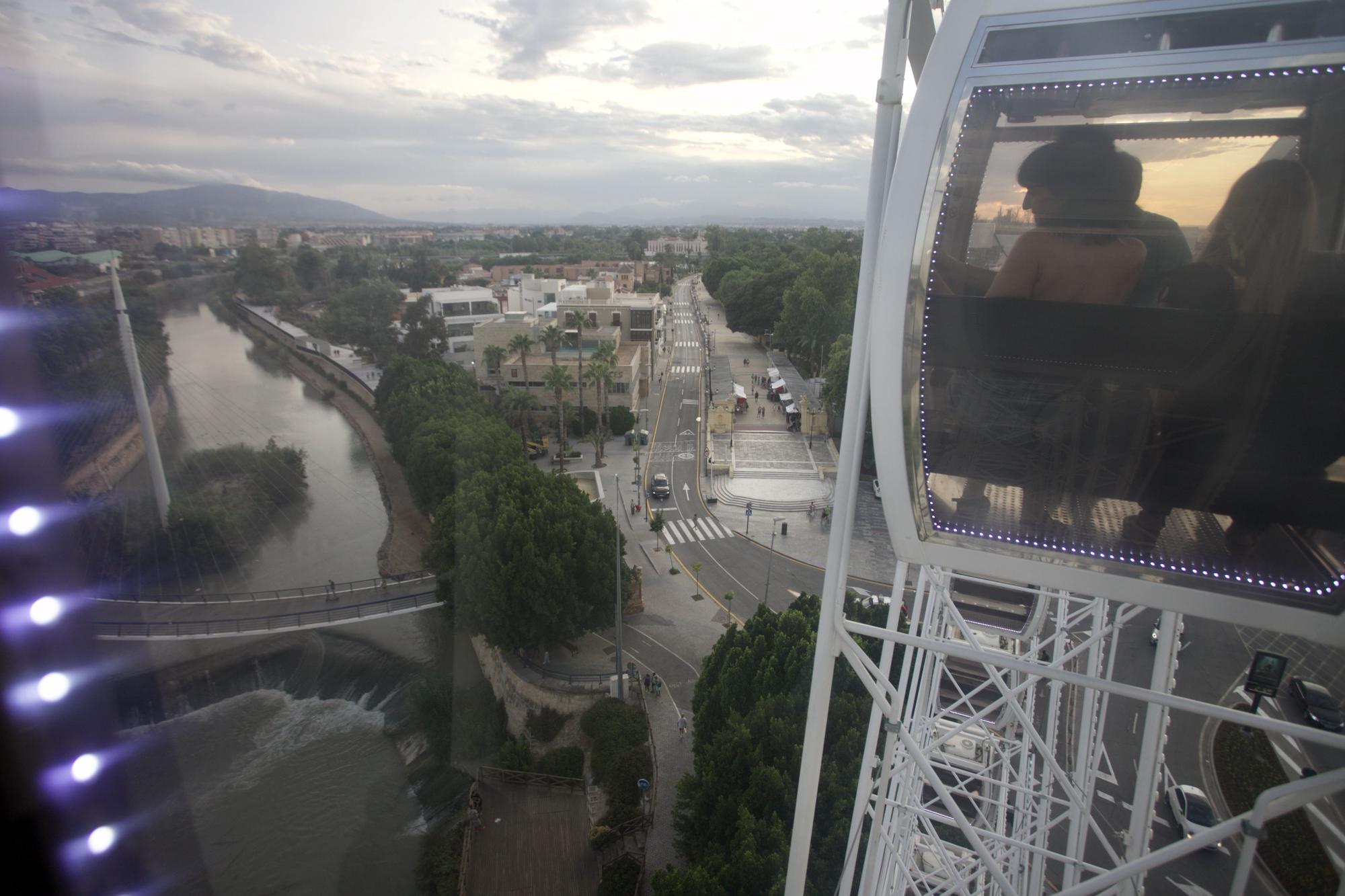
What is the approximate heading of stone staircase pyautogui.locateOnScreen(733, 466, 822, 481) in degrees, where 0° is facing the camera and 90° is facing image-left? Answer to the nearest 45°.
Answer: approximately 0°

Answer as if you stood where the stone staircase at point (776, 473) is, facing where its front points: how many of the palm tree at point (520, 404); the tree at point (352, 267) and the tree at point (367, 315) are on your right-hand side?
3

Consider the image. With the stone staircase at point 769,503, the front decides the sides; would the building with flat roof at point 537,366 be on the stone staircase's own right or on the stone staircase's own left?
on the stone staircase's own right

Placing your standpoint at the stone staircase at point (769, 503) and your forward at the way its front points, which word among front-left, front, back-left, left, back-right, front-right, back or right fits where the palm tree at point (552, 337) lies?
back-right

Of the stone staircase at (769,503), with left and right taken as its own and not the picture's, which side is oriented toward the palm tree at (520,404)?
right

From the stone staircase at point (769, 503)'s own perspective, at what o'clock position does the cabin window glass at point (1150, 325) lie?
The cabin window glass is roughly at 12 o'clock from the stone staircase.

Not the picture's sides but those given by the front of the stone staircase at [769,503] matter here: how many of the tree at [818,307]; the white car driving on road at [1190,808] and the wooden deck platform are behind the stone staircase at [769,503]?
1

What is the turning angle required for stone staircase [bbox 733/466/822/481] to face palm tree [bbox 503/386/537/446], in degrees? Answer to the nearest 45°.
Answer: approximately 90° to its right

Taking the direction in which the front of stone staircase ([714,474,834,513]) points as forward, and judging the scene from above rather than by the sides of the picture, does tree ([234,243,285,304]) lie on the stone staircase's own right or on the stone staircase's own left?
on the stone staircase's own right

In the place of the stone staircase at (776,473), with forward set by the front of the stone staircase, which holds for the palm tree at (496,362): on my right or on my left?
on my right

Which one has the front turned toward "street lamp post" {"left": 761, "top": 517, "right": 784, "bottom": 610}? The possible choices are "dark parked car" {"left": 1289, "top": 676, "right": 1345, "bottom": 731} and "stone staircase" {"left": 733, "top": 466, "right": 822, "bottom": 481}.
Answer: the stone staircase

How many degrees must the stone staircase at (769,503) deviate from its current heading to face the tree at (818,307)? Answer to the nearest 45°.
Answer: approximately 180°
